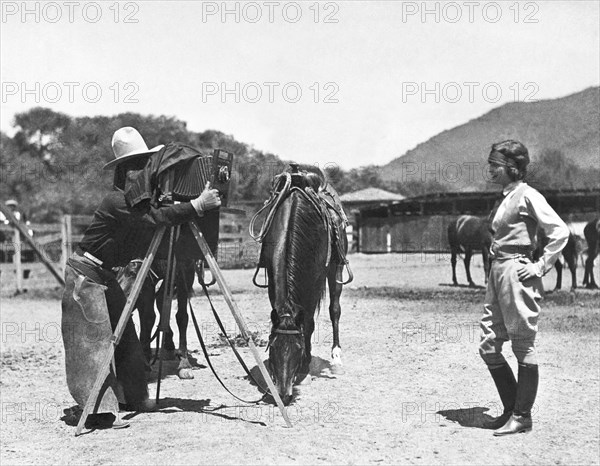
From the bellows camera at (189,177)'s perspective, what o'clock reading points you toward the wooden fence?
The wooden fence is roughly at 7 o'clock from the bellows camera.

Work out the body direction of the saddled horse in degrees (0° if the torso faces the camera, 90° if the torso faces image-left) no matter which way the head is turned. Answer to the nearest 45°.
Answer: approximately 0°

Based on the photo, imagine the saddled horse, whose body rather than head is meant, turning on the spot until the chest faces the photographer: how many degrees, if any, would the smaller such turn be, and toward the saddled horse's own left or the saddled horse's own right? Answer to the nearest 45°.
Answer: approximately 45° to the saddled horse's own right

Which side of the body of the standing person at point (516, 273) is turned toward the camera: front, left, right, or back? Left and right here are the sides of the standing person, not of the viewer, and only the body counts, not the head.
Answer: left

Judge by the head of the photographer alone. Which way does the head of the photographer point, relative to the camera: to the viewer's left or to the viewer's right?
to the viewer's right

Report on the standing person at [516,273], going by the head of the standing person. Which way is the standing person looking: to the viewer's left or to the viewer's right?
to the viewer's left

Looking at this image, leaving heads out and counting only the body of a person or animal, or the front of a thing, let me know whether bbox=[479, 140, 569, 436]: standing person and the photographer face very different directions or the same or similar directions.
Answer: very different directions

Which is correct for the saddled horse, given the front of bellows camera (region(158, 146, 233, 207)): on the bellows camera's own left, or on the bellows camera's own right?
on the bellows camera's own left

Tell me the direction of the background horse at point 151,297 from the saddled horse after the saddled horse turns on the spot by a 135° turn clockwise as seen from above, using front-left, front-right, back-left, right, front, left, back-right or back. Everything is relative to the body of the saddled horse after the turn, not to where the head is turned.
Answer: front

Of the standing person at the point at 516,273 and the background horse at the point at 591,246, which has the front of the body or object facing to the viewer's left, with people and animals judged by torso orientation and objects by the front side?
the standing person

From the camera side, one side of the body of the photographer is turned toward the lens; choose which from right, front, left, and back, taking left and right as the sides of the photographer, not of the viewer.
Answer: right

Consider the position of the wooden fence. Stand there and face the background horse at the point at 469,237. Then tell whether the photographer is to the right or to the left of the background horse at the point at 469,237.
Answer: right
